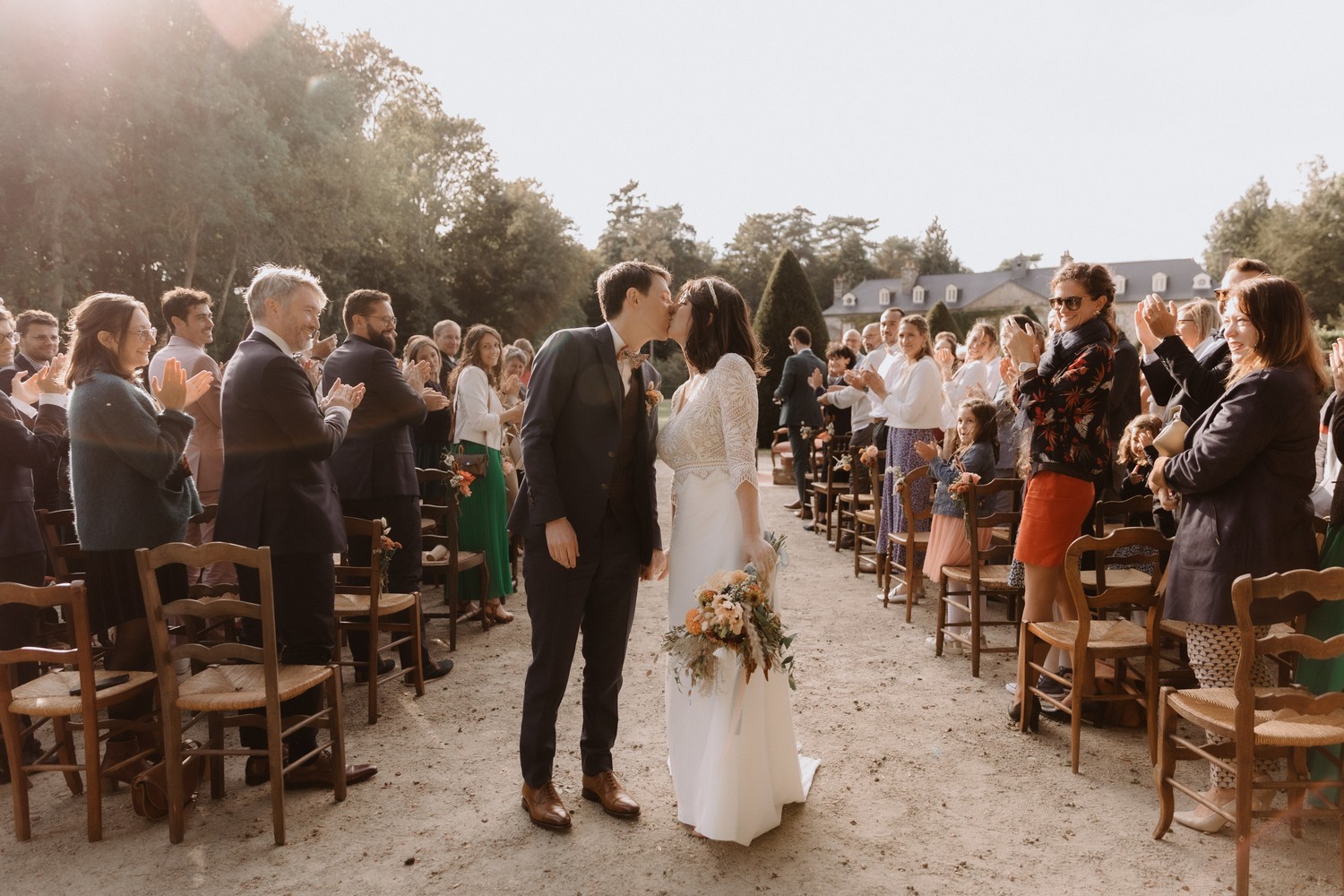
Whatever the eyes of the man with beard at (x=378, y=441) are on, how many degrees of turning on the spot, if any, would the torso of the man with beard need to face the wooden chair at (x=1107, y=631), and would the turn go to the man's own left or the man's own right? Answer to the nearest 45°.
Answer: approximately 45° to the man's own right

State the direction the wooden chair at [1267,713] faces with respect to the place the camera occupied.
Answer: facing away from the viewer and to the left of the viewer

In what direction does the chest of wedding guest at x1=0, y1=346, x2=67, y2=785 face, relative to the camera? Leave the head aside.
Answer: to the viewer's right

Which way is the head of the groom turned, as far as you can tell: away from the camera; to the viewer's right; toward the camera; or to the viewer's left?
to the viewer's right

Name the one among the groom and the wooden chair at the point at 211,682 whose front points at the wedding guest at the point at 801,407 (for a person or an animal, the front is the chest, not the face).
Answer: the wooden chair

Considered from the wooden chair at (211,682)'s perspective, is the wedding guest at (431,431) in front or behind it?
in front

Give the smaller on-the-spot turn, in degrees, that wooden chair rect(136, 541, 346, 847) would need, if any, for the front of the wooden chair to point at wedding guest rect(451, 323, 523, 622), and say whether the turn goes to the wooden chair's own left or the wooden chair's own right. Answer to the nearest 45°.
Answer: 0° — it already faces them

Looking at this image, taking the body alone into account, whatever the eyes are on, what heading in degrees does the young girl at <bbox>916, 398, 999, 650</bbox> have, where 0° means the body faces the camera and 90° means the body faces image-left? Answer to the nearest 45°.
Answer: approximately 90°

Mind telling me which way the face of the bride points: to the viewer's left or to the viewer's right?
to the viewer's left

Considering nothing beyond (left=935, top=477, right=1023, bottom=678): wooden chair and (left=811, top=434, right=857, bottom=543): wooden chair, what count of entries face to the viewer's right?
0

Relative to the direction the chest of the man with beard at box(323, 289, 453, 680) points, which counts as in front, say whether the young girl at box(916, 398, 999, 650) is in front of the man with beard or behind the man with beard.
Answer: in front

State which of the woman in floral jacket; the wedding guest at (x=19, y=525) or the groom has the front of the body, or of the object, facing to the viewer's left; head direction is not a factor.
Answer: the woman in floral jacket

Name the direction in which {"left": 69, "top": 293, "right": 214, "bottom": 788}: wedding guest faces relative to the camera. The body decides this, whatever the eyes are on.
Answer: to the viewer's right

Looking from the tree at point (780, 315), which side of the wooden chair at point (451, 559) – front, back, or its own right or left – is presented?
front

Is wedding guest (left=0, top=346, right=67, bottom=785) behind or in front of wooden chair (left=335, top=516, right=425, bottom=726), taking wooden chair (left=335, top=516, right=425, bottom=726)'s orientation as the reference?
behind

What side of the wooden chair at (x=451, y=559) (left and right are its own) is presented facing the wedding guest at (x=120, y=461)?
back

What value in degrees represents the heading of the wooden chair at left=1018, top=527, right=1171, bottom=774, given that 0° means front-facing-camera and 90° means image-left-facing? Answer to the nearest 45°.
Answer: approximately 135°
